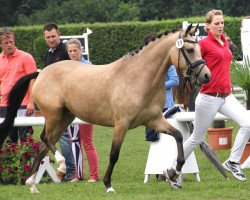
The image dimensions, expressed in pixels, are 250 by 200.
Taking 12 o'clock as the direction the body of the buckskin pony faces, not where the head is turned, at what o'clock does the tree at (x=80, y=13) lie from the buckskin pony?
The tree is roughly at 9 o'clock from the buckskin pony.

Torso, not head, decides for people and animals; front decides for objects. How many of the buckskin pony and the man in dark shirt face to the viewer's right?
1

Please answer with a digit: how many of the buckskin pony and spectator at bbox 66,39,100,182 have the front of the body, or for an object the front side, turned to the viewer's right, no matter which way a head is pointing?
1

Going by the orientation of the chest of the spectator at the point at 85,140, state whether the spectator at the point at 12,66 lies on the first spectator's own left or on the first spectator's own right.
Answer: on the first spectator's own right

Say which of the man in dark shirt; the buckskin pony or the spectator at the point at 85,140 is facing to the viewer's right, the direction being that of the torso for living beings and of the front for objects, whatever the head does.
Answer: the buckskin pony

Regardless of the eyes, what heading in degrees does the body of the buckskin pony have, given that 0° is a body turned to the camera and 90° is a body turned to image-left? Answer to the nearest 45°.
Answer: approximately 270°

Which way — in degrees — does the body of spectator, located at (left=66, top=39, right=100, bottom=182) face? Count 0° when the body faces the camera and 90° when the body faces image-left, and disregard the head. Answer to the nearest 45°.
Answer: approximately 45°
